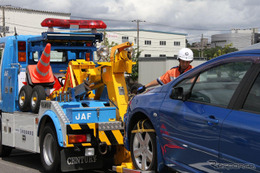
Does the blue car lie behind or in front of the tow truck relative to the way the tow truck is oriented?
behind

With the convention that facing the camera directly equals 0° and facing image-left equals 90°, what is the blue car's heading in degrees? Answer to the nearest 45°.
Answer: approximately 135°

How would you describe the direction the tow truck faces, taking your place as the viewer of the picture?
facing away from the viewer and to the left of the viewer

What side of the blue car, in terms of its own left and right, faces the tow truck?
front

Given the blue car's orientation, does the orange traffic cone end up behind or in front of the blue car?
in front
